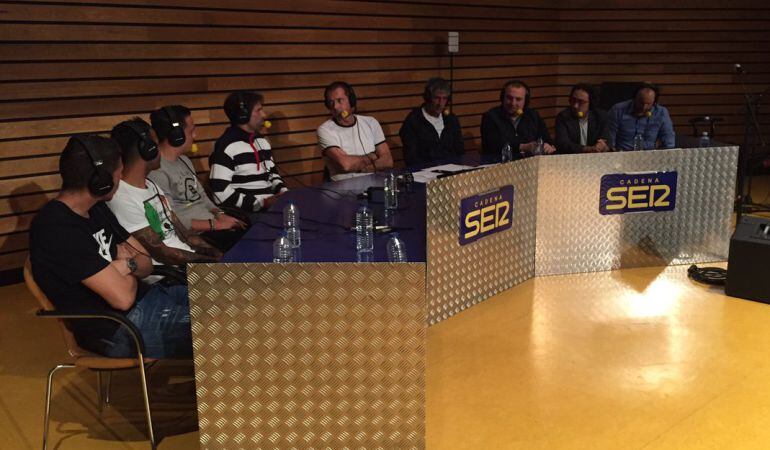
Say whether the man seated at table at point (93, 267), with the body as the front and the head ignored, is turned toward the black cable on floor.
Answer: yes

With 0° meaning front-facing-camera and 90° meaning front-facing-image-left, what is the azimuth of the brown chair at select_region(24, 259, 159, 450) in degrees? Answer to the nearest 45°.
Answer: approximately 270°

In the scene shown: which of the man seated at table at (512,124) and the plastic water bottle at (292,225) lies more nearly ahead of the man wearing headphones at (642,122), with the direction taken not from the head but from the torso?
the plastic water bottle

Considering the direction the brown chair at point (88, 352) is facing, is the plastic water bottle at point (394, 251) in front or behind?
in front

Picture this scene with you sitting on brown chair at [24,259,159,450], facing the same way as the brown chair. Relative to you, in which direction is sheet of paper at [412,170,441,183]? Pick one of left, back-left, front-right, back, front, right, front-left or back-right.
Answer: front-left

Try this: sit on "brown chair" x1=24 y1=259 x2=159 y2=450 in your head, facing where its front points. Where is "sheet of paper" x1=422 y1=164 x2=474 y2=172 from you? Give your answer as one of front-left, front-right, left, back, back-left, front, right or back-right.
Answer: front-left

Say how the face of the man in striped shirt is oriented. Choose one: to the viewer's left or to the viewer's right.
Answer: to the viewer's right

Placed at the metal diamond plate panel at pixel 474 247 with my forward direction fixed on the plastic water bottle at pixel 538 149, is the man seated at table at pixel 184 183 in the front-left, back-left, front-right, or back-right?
back-left

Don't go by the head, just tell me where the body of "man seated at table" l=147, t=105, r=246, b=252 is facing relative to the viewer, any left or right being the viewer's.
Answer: facing to the right of the viewer

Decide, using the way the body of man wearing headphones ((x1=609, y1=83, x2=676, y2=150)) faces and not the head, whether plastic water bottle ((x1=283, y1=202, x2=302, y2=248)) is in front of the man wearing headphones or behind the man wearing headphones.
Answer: in front

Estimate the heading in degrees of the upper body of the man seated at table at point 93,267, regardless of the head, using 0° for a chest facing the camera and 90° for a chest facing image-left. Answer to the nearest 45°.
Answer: approximately 270°

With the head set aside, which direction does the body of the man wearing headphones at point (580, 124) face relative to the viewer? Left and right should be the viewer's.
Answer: facing the viewer

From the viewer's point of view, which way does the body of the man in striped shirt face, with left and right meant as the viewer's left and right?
facing the viewer and to the right of the viewer

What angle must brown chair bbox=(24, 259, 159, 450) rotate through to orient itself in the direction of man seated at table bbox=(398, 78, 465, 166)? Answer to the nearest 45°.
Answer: approximately 45° to its left

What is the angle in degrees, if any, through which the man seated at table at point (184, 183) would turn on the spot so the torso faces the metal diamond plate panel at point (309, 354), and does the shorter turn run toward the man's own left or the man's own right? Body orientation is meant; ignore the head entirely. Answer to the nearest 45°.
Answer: approximately 90° to the man's own right

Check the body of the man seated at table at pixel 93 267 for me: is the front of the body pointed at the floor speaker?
yes

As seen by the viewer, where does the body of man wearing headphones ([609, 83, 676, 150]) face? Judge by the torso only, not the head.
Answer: toward the camera

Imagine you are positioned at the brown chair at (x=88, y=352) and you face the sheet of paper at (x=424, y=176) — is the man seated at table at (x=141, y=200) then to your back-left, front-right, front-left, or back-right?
front-left
